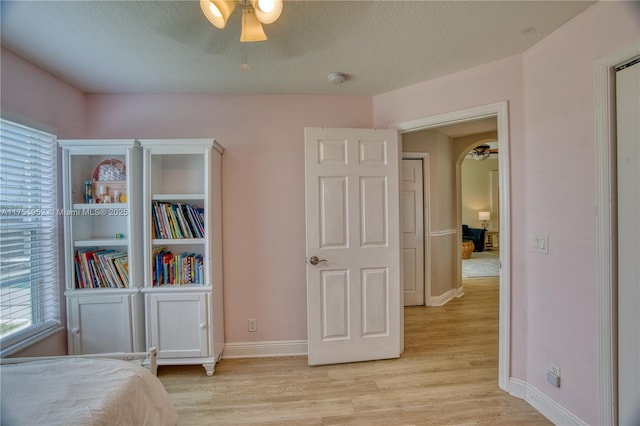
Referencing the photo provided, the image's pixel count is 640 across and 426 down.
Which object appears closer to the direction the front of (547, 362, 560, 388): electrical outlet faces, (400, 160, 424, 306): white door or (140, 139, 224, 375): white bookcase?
the white bookcase

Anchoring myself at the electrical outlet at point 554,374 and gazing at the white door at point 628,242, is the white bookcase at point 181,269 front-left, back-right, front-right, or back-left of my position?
back-right

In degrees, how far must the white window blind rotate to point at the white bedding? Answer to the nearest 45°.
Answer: approximately 45° to its right

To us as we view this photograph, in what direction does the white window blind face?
facing the viewer and to the right of the viewer

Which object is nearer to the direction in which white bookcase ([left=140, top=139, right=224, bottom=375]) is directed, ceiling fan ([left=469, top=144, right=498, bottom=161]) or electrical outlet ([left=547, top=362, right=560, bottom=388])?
the electrical outlet

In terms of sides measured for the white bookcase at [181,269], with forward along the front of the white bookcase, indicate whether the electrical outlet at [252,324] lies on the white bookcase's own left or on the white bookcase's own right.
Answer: on the white bookcase's own left

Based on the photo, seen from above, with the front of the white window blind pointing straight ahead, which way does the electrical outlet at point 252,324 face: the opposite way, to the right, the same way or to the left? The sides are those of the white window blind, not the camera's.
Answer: to the right

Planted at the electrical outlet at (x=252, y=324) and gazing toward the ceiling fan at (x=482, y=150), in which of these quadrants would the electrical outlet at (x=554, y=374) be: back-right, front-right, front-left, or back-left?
front-right

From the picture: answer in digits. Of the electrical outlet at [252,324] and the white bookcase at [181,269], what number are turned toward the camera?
2

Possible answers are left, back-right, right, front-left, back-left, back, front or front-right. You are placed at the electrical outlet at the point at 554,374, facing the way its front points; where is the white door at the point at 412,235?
right

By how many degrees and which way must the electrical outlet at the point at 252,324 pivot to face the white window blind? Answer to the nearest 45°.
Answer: approximately 90° to its right

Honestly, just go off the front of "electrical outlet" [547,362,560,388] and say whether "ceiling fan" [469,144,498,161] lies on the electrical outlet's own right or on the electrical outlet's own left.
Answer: on the electrical outlet's own right

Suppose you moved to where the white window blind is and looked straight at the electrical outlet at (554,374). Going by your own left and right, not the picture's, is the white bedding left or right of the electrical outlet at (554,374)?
right

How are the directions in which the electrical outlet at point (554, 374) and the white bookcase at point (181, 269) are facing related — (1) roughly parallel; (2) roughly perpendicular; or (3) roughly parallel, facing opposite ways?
roughly perpendicular

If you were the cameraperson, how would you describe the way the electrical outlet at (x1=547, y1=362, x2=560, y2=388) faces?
facing the viewer and to the left of the viewer

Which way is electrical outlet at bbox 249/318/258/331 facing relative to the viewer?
toward the camera

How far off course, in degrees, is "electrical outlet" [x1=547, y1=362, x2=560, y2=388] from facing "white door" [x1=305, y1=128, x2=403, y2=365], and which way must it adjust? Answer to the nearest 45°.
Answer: approximately 45° to its right

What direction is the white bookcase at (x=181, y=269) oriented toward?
toward the camera
